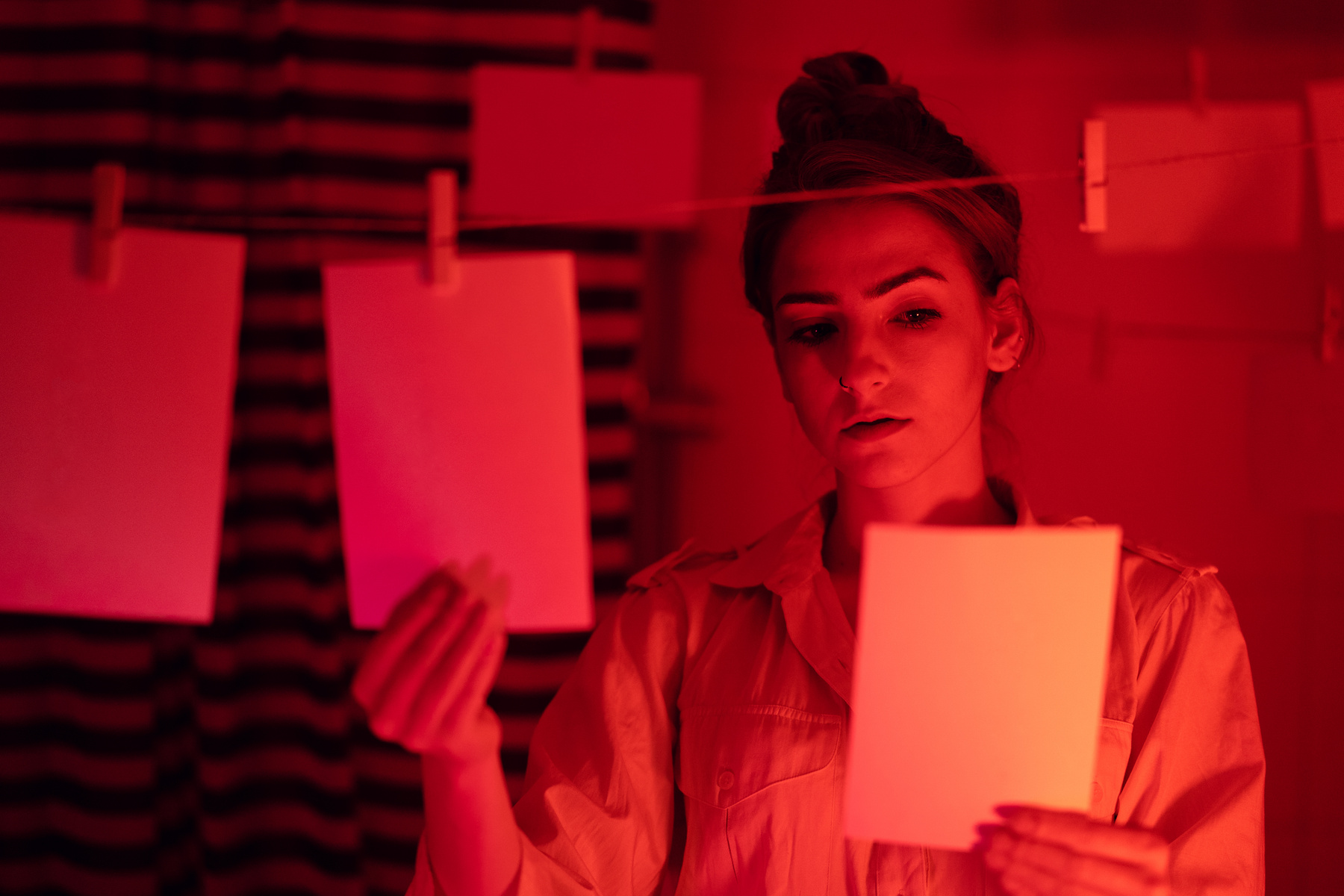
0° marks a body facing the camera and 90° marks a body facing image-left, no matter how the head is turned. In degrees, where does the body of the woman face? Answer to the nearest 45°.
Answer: approximately 0°
